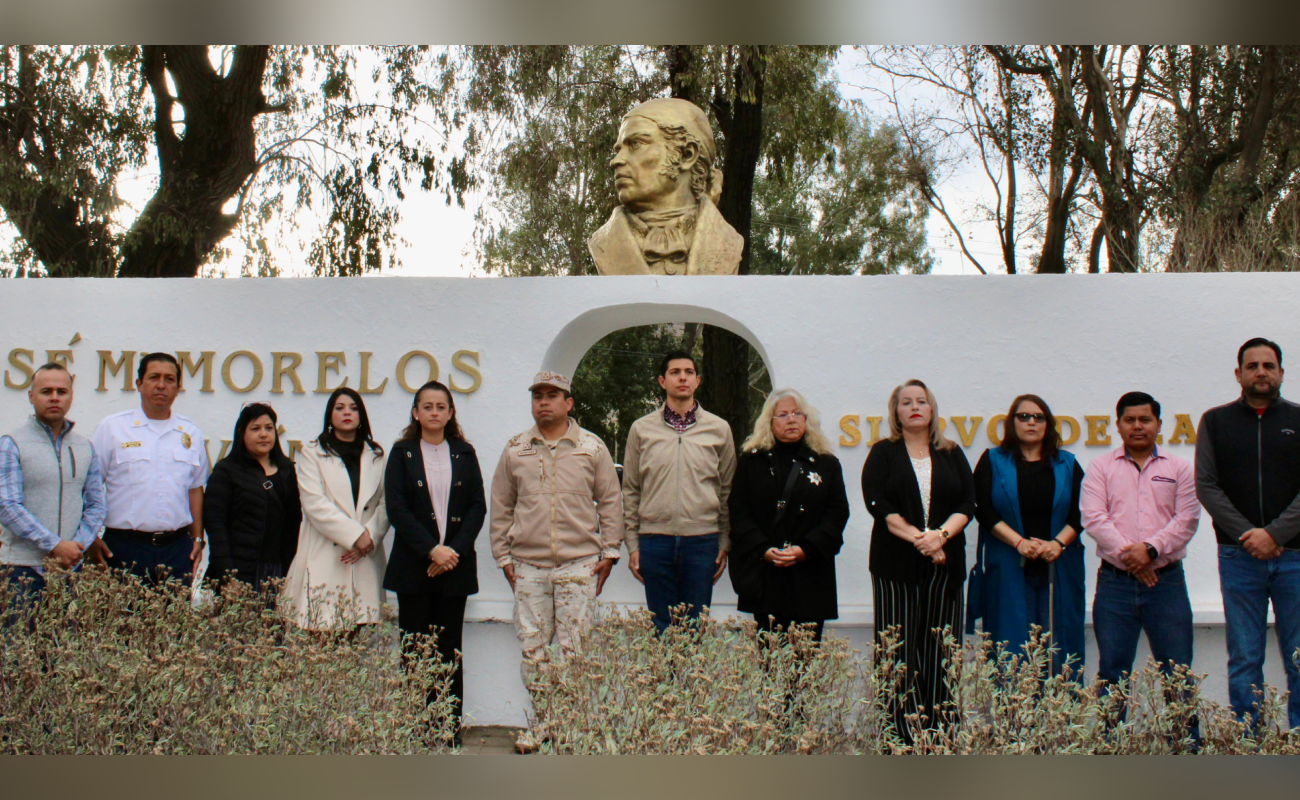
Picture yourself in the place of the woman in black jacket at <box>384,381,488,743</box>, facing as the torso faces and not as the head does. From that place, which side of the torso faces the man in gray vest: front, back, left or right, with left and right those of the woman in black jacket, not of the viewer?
right

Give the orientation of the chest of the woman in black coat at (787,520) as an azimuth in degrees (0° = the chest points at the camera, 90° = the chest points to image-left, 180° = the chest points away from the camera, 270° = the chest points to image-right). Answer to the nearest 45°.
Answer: approximately 0°

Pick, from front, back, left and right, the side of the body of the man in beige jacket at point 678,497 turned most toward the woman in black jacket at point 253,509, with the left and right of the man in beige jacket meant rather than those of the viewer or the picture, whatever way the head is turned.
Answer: right
